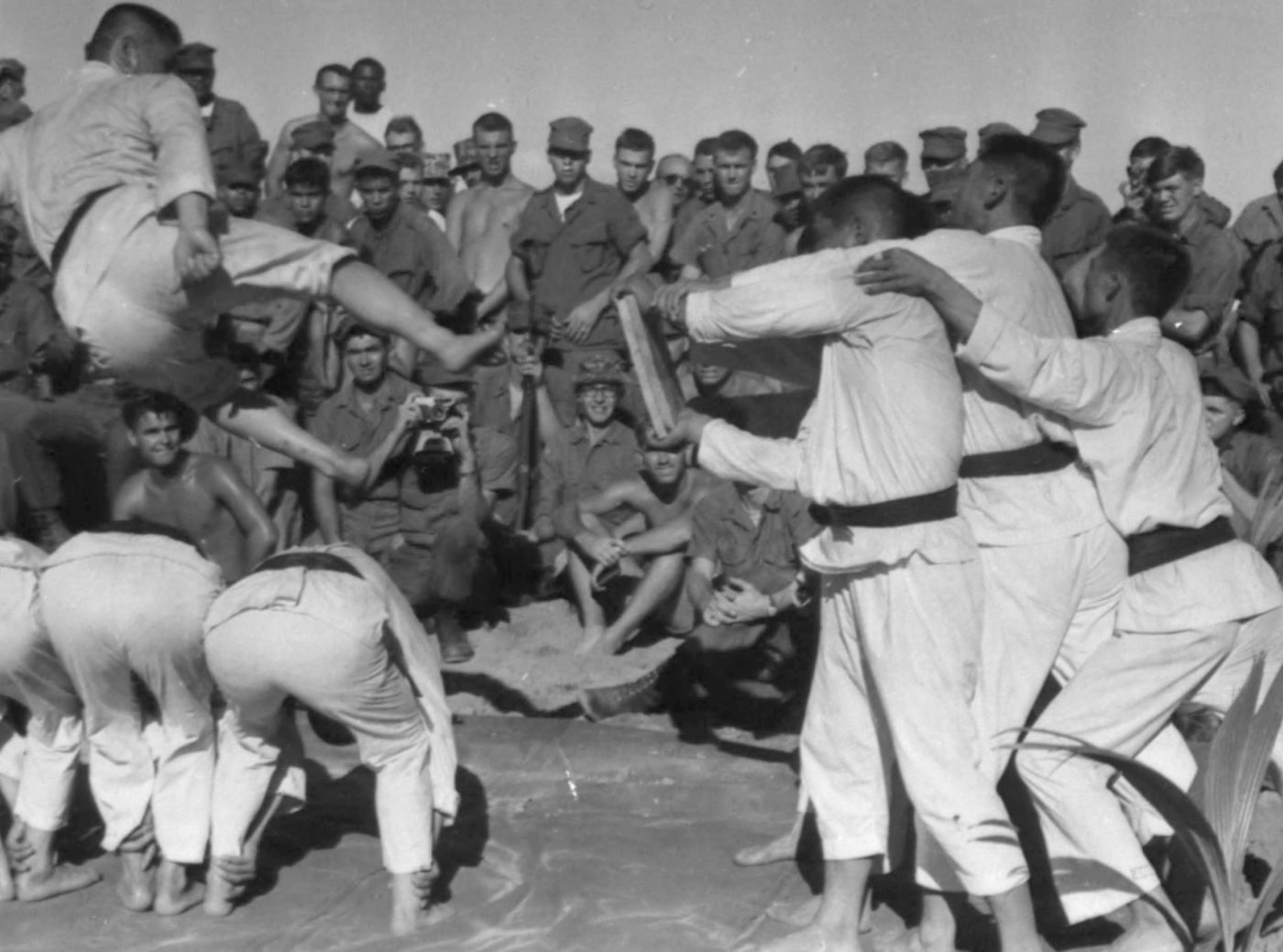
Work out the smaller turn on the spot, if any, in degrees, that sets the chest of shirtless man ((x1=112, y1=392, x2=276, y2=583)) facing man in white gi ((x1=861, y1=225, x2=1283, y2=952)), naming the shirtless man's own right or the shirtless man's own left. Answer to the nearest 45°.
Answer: approximately 45° to the shirtless man's own left

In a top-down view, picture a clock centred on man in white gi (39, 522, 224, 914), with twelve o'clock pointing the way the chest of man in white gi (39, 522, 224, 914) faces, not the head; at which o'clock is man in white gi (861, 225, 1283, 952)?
man in white gi (861, 225, 1283, 952) is roughly at 4 o'clock from man in white gi (39, 522, 224, 914).

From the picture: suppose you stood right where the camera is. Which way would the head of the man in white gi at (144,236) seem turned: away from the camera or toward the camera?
away from the camera

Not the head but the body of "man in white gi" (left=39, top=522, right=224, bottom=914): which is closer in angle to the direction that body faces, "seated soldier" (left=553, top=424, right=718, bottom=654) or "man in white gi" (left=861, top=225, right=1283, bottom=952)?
the seated soldier

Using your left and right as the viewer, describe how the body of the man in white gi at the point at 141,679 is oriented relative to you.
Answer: facing away from the viewer

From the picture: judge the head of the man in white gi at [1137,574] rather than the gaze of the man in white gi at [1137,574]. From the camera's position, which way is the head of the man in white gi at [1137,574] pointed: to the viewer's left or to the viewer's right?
to the viewer's left

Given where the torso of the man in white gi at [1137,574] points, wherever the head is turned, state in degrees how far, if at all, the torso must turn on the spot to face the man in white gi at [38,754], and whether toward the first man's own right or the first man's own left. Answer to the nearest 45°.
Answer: approximately 45° to the first man's own left

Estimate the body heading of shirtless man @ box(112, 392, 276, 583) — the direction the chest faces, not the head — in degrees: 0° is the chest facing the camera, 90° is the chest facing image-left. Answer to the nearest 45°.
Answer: approximately 0°
